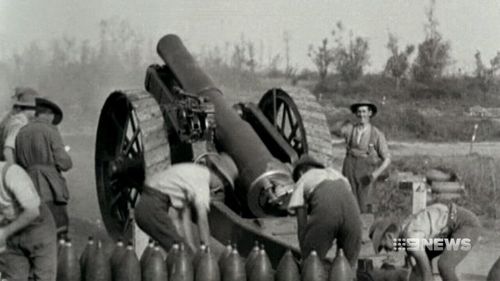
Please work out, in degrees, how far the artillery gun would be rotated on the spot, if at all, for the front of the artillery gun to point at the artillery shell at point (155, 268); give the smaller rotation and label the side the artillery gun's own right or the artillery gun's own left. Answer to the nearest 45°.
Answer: approximately 135° to the artillery gun's own left

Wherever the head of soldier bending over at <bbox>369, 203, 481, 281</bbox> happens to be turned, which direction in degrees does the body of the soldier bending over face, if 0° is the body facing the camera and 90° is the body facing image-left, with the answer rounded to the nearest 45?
approximately 90°

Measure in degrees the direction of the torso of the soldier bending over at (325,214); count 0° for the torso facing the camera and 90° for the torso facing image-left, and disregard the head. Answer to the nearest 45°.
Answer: approximately 135°

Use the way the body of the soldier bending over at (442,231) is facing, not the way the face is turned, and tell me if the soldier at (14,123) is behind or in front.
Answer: in front

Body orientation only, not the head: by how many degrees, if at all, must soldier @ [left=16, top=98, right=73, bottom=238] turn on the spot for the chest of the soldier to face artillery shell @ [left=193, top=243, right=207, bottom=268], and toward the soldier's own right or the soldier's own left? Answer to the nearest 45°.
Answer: approximately 90° to the soldier's own right

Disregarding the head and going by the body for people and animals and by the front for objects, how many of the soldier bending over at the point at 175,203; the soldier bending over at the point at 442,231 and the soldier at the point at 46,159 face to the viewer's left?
1

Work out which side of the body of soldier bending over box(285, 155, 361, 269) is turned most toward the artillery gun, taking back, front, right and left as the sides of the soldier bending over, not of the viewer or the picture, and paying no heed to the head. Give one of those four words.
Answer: front

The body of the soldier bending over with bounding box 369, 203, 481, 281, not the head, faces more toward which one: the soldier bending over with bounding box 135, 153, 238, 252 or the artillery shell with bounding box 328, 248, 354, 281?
the soldier bending over

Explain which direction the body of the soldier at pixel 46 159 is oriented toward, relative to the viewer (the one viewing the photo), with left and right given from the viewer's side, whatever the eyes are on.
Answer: facing away from the viewer and to the right of the viewer
